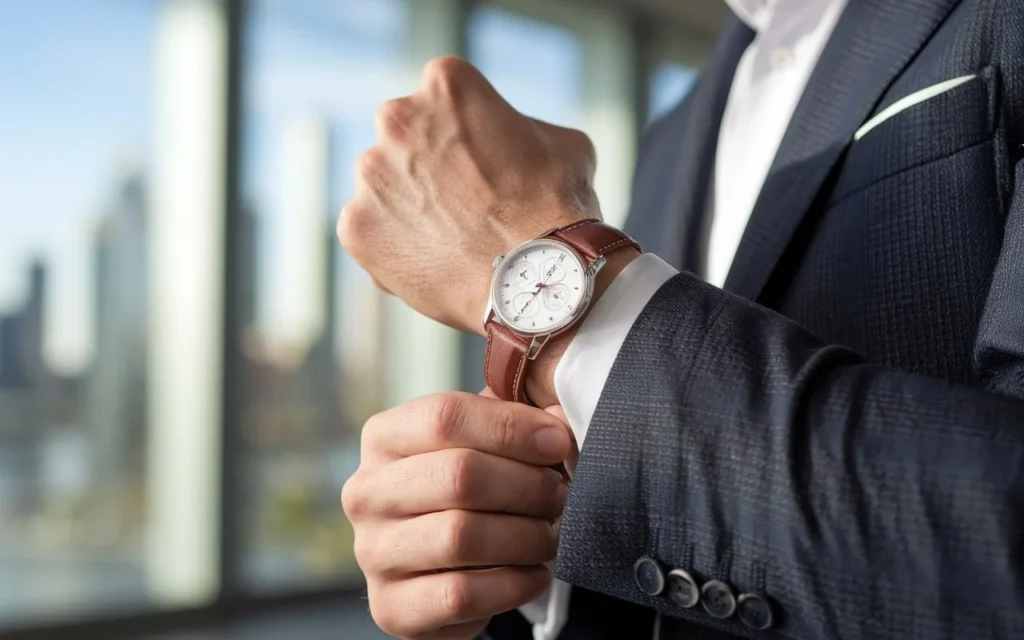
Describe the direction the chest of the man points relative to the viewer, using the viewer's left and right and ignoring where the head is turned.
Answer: facing the viewer and to the left of the viewer

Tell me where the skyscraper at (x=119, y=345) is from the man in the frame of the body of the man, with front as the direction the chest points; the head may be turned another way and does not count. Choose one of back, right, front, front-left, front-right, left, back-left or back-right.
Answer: right
